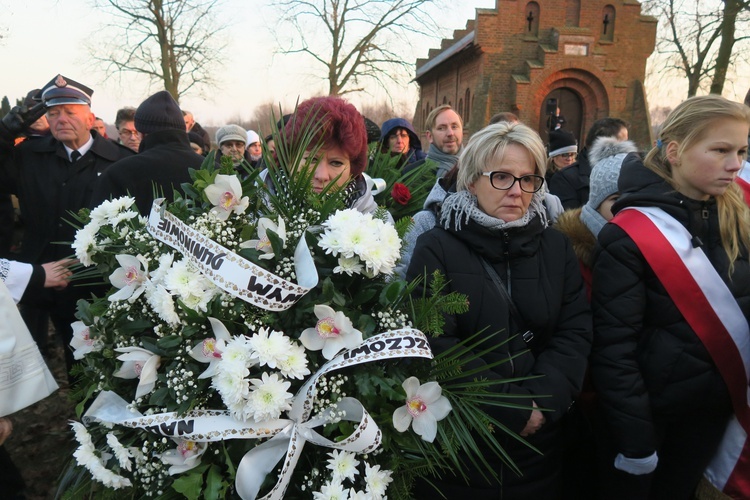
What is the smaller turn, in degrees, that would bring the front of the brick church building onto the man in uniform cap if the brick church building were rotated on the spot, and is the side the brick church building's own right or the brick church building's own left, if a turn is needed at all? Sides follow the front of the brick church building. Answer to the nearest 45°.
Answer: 0° — it already faces them

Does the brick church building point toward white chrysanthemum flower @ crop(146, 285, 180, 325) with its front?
yes

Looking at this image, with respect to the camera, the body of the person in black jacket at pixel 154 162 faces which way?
away from the camera

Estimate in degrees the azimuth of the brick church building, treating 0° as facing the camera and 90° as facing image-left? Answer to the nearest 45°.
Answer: approximately 0°

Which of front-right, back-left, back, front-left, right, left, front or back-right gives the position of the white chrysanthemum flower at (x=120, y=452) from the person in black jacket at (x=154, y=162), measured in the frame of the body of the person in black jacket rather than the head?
back

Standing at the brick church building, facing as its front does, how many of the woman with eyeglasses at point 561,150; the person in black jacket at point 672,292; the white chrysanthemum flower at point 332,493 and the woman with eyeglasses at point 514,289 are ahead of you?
4

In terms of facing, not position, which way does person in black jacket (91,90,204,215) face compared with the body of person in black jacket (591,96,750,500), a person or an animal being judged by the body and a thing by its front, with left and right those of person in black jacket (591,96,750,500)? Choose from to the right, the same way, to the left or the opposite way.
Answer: the opposite way

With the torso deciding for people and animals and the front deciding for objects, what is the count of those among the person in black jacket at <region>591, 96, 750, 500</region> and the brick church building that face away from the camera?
0

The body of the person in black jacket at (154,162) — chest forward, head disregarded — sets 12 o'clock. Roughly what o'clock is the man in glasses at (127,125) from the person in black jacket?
The man in glasses is roughly at 12 o'clock from the person in black jacket.

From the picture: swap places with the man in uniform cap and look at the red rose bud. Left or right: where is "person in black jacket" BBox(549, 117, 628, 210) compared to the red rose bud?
left

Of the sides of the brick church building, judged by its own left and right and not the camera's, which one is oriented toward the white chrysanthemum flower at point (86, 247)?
front

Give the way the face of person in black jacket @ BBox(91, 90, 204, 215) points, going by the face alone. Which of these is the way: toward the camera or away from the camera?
away from the camera

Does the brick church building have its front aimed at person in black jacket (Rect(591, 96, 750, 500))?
yes
